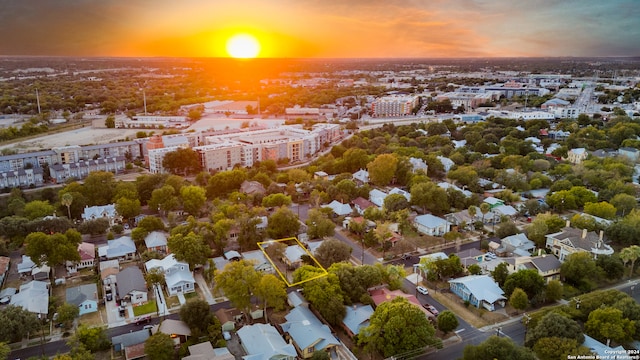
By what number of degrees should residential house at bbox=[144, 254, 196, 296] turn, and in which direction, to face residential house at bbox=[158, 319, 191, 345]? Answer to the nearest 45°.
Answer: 0° — it already faces it

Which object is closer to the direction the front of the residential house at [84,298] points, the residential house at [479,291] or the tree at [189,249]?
the residential house

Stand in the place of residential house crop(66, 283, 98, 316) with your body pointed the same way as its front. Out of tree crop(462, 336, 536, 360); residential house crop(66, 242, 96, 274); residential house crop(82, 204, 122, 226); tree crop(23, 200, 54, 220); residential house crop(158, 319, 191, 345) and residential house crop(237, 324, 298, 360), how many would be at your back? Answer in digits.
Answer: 3

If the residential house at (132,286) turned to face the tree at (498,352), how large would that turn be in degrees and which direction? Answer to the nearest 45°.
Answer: approximately 45° to its left

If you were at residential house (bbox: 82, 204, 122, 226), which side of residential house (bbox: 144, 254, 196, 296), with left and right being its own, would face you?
back

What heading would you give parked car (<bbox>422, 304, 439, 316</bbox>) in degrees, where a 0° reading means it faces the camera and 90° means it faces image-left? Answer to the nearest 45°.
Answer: approximately 315°

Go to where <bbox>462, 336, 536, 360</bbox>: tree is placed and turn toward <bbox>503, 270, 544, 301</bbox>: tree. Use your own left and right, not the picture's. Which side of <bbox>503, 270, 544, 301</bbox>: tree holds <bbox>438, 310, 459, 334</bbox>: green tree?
left

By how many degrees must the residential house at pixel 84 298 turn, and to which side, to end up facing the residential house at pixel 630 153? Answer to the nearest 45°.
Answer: approximately 90° to its left

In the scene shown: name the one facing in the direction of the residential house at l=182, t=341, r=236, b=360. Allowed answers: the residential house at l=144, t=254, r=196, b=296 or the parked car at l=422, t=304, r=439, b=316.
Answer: the residential house at l=144, t=254, r=196, b=296

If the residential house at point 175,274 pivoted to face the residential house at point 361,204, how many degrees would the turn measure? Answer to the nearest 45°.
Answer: approximately 135° to its left

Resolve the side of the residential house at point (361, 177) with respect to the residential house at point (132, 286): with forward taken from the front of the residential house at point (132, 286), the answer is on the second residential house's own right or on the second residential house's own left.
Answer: on the second residential house's own left
